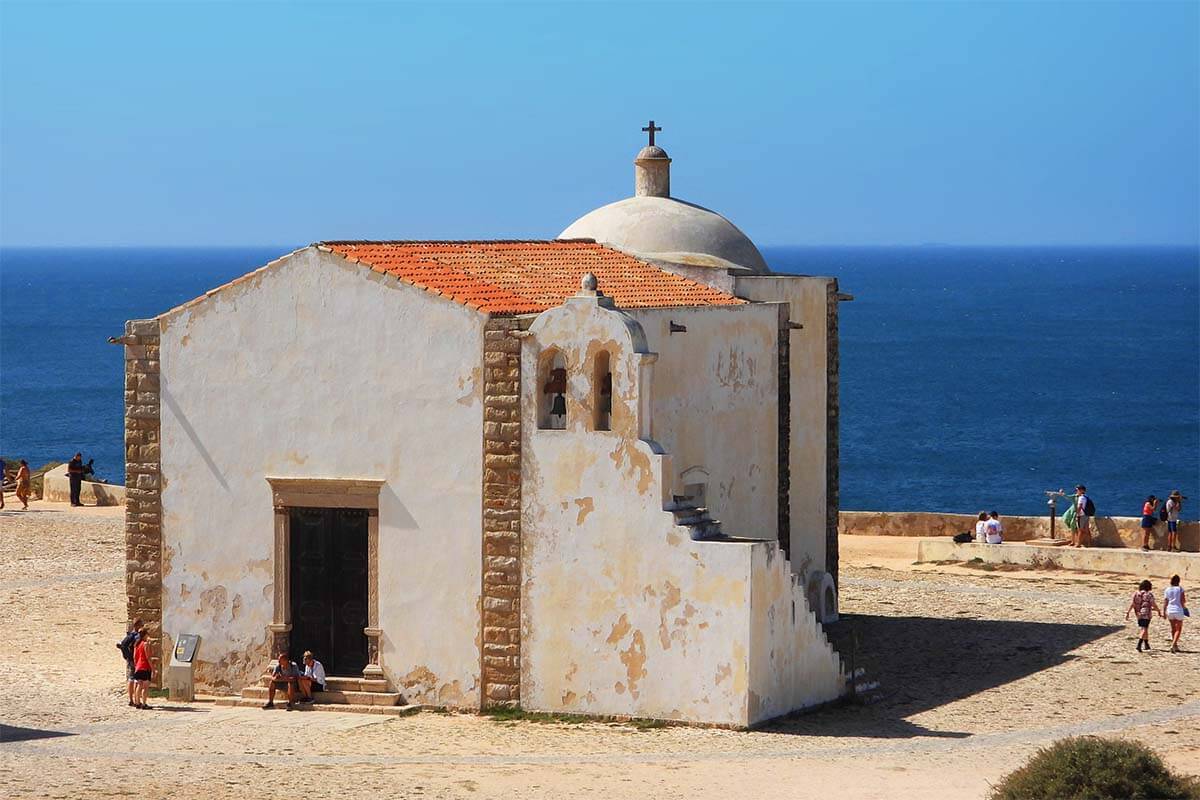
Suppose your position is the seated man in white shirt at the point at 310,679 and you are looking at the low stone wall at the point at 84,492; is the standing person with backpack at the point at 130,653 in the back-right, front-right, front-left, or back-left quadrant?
front-left

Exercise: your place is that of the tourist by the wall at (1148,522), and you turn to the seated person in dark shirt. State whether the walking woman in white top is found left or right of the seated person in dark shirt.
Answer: left

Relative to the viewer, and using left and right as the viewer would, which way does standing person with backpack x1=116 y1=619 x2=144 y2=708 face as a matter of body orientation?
facing to the right of the viewer

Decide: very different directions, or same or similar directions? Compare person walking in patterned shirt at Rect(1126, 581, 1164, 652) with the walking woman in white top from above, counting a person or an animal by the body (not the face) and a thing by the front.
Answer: same or similar directions

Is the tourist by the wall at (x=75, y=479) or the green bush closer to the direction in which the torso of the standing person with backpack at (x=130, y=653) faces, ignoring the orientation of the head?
the green bush

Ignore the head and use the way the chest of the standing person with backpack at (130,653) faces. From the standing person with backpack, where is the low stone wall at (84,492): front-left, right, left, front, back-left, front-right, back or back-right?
left

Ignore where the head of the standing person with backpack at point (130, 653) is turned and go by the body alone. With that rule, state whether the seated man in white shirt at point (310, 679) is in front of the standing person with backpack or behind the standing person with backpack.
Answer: in front

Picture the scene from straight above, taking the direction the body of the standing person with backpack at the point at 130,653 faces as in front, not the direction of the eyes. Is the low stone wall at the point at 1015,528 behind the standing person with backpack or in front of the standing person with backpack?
in front
